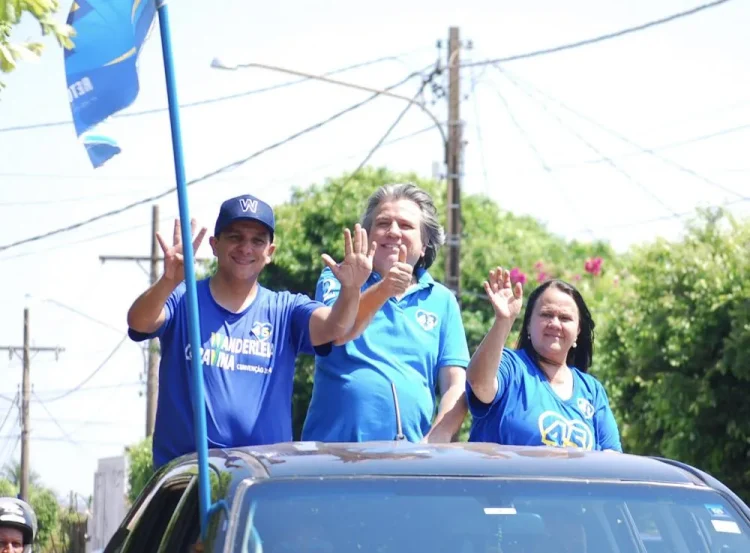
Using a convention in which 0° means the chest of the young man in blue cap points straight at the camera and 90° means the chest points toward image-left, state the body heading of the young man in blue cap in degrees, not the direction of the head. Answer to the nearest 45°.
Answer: approximately 0°

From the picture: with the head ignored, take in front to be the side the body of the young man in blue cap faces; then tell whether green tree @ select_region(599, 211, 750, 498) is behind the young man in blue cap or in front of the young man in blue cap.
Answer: behind

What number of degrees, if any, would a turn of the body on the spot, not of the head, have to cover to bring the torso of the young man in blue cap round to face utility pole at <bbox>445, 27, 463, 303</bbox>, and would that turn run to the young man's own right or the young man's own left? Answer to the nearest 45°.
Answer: approximately 180°

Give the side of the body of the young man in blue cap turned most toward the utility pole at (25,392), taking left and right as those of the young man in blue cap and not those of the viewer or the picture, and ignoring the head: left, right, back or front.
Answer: back

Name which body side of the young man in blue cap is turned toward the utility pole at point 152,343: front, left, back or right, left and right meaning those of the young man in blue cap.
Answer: back

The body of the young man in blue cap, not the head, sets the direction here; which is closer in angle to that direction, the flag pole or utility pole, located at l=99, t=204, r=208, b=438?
the flag pole
